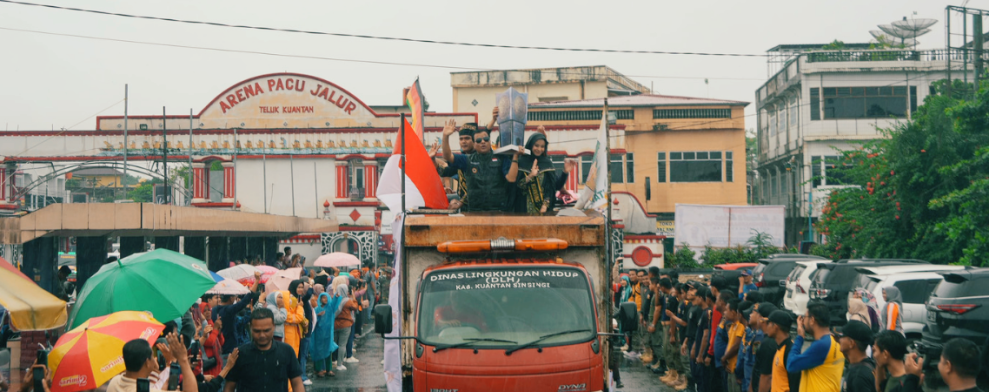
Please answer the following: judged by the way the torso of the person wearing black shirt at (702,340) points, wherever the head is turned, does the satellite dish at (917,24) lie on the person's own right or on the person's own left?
on the person's own right

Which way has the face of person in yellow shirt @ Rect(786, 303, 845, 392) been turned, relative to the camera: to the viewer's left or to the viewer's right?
to the viewer's left

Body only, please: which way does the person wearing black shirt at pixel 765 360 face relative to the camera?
to the viewer's left

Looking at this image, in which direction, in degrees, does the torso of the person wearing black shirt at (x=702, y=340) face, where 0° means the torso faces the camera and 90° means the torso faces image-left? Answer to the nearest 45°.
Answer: approximately 90°

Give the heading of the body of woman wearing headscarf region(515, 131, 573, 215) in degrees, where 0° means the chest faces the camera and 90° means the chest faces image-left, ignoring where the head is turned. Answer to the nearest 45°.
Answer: approximately 0°

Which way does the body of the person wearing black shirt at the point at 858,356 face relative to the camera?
to the viewer's left

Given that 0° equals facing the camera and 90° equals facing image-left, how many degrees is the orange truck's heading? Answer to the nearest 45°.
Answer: approximately 0°

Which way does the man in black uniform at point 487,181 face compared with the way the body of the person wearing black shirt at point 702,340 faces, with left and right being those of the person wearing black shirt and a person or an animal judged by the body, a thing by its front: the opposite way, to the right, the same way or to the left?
to the left
